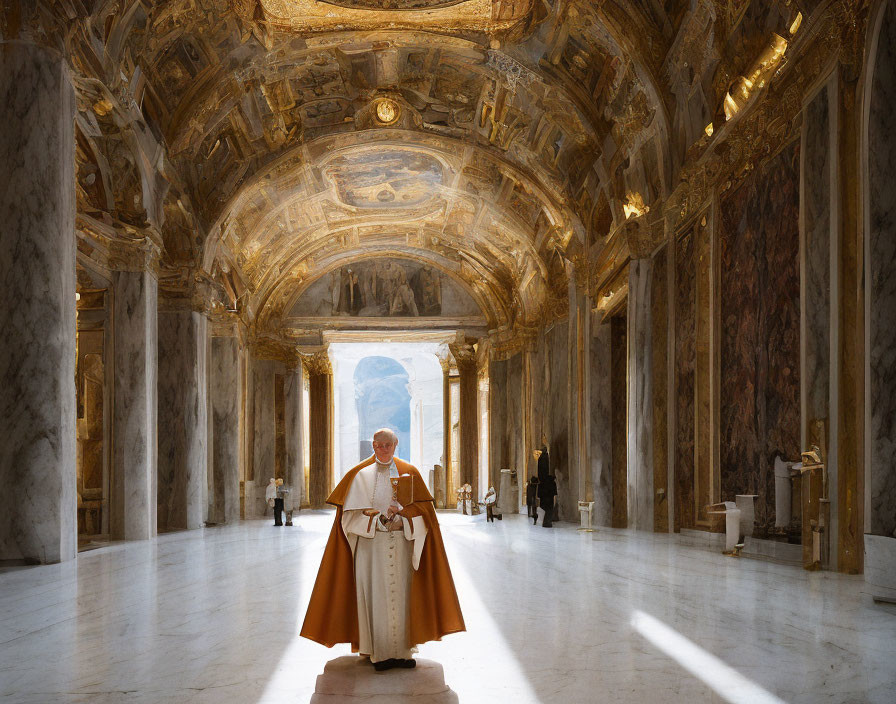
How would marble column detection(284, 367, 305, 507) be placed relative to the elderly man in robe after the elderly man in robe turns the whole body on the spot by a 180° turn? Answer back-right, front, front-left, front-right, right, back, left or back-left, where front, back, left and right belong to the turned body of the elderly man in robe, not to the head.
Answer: front

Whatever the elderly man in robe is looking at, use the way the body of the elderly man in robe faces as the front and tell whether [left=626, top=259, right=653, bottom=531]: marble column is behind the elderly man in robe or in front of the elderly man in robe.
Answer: behind

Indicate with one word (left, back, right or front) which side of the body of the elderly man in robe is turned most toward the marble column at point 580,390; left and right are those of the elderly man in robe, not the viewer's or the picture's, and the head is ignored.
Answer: back

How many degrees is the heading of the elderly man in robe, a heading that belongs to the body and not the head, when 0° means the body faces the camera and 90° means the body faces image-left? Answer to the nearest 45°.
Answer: approximately 0°

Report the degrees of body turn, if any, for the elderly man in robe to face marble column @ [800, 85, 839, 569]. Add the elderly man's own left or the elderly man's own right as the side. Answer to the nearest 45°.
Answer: approximately 135° to the elderly man's own left

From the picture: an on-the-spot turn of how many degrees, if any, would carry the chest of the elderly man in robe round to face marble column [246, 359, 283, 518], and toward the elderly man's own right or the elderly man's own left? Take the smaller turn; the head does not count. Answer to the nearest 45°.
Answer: approximately 180°

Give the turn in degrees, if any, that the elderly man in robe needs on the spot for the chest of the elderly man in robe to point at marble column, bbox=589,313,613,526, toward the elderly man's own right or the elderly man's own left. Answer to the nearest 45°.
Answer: approximately 180°

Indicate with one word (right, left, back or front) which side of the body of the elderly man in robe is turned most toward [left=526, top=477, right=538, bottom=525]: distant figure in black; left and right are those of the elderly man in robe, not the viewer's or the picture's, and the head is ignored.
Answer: back

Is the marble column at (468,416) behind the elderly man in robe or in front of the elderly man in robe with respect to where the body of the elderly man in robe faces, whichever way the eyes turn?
behind
